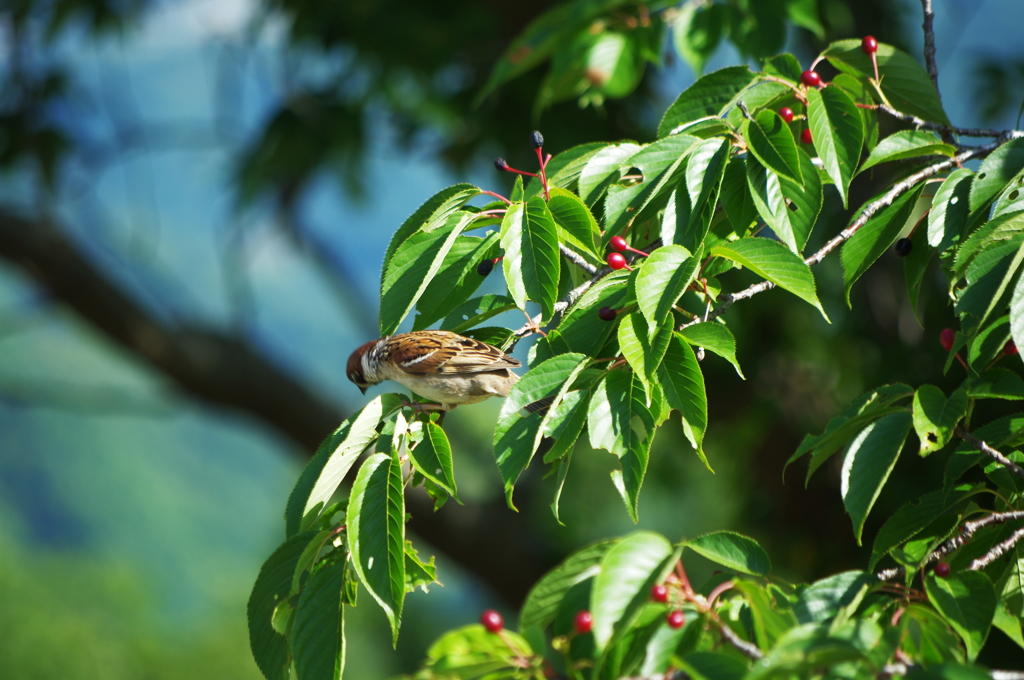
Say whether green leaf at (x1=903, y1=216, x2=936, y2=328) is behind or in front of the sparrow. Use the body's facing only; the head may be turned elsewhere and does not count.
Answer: behind

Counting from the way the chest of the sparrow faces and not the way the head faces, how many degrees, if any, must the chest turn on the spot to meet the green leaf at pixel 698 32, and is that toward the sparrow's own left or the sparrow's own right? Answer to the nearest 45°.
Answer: approximately 135° to the sparrow's own right

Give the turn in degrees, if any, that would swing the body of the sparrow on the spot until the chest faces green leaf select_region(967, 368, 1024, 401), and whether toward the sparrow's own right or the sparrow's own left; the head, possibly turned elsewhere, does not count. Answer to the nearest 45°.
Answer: approximately 135° to the sparrow's own left

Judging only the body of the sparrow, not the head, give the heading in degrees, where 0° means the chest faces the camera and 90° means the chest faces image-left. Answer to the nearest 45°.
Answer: approximately 90°
